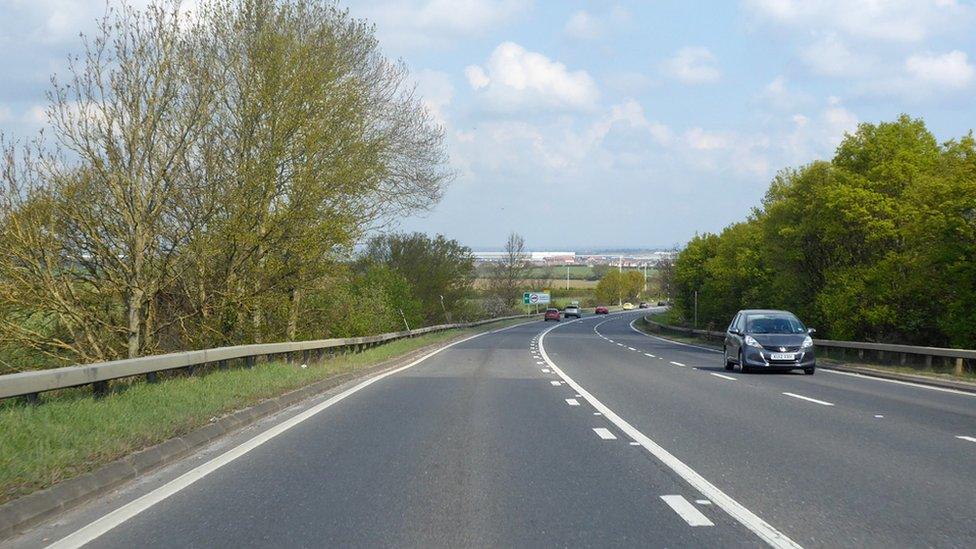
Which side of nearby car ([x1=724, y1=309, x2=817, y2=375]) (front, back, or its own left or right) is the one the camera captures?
front
